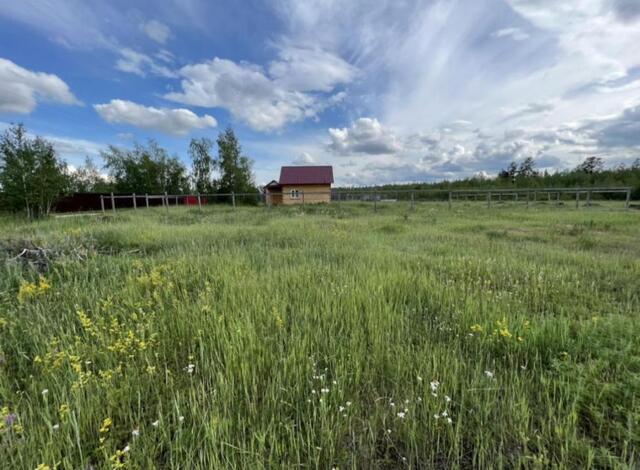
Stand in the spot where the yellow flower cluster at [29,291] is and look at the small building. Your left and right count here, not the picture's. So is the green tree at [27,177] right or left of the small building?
left

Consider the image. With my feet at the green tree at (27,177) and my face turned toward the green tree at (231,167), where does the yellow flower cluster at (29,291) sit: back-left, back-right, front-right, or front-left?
back-right

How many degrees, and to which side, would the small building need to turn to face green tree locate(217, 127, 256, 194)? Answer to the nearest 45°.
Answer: approximately 45° to its right
